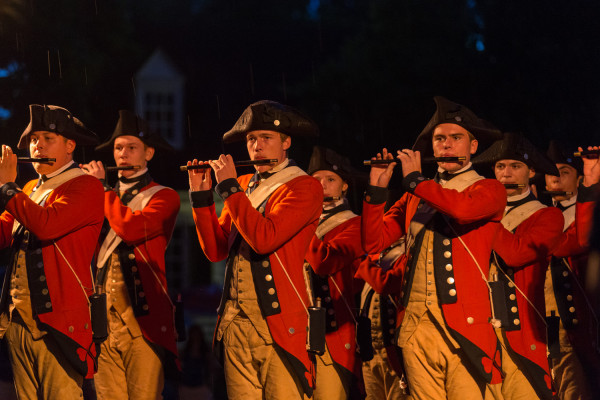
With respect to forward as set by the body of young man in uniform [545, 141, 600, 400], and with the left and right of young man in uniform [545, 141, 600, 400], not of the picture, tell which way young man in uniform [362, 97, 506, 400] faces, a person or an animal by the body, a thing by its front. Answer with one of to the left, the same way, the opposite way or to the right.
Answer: the same way

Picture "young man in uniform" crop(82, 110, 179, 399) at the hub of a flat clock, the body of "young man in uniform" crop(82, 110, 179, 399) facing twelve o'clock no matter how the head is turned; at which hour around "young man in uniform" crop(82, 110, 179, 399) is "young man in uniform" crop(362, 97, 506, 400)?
"young man in uniform" crop(362, 97, 506, 400) is roughly at 9 o'clock from "young man in uniform" crop(82, 110, 179, 399).

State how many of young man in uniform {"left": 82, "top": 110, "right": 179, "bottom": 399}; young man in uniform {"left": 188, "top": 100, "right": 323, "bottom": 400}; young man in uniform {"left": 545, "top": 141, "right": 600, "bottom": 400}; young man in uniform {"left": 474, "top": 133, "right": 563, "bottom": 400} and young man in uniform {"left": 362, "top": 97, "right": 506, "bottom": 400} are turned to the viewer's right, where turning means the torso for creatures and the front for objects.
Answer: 0

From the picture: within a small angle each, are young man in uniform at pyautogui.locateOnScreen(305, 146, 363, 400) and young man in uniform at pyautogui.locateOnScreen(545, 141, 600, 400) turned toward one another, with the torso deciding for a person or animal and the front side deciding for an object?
no

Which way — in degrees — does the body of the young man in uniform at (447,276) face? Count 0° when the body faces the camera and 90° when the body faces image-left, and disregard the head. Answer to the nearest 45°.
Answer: approximately 45°

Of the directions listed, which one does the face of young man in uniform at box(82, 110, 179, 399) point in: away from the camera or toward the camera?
toward the camera

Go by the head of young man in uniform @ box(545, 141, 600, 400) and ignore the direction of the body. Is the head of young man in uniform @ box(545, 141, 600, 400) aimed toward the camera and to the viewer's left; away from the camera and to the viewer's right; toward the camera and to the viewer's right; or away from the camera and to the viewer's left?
toward the camera and to the viewer's left

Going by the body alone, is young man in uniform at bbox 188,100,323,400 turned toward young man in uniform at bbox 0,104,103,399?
no

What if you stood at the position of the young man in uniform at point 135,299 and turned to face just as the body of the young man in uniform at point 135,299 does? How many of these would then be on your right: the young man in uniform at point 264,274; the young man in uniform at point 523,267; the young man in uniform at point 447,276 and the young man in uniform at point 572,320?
0

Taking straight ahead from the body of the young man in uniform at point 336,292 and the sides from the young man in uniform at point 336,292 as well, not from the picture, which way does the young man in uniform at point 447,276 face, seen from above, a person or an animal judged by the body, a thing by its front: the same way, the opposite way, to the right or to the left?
the same way

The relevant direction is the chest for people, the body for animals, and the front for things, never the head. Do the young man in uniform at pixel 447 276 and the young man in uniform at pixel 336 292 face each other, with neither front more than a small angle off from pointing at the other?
no

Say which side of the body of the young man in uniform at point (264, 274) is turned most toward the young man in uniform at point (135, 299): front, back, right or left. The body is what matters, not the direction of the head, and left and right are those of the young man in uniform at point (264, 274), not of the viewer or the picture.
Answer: right

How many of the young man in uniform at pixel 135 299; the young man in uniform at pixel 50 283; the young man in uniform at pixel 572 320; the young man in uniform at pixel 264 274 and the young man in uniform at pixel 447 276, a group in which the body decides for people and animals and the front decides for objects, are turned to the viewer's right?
0

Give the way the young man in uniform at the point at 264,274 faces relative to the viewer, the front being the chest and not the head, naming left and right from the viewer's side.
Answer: facing the viewer and to the left of the viewer

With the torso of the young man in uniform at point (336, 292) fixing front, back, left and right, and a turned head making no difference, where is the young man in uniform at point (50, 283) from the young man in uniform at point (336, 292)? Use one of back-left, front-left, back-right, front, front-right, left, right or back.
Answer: front

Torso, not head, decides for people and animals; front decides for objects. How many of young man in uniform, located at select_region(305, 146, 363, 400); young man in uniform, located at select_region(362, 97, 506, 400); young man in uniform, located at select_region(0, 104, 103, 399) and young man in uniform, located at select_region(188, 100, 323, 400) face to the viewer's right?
0

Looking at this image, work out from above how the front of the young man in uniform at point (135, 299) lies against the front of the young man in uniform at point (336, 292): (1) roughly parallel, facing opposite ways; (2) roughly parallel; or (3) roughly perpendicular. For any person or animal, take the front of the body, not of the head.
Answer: roughly parallel

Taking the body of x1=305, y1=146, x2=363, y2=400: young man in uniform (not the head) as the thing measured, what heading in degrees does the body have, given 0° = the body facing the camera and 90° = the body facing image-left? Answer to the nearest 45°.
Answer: approximately 45°

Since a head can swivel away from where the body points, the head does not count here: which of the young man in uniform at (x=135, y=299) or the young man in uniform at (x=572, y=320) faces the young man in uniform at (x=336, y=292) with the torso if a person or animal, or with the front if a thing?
the young man in uniform at (x=572, y=320)

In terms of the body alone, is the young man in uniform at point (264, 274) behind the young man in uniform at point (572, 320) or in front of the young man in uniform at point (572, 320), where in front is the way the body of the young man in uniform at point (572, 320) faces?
in front

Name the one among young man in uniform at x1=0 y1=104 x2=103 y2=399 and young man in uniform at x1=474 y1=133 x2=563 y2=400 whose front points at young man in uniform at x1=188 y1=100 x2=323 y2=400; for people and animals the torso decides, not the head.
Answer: young man in uniform at x1=474 y1=133 x2=563 y2=400

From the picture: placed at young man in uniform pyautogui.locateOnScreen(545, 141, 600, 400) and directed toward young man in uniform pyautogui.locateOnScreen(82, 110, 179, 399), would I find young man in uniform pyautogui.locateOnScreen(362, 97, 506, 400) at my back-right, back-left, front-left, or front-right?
front-left
